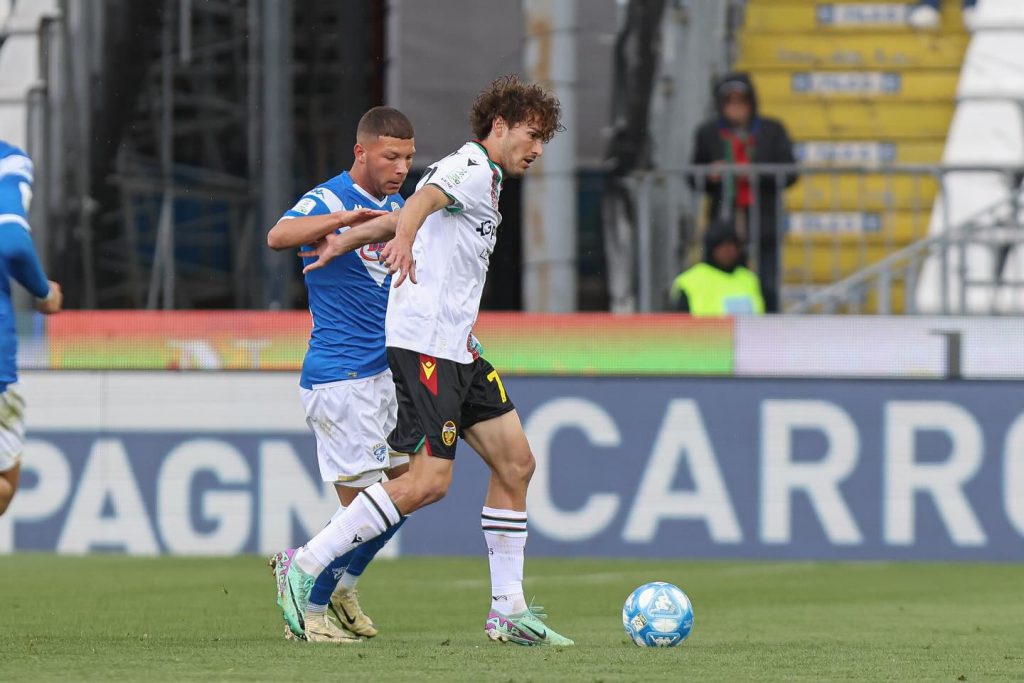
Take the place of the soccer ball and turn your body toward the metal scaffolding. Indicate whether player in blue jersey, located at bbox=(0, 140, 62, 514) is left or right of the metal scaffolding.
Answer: left

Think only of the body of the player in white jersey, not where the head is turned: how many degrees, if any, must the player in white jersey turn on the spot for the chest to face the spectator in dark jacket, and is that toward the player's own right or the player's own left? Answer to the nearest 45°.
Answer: approximately 90° to the player's own left

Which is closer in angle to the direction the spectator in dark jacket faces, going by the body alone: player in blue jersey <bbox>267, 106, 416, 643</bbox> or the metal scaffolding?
the player in blue jersey

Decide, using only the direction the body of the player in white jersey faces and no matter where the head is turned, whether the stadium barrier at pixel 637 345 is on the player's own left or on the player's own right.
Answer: on the player's own left

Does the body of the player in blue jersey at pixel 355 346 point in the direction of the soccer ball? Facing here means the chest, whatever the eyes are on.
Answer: yes

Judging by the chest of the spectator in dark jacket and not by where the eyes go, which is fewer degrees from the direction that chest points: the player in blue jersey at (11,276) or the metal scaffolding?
the player in blue jersey
